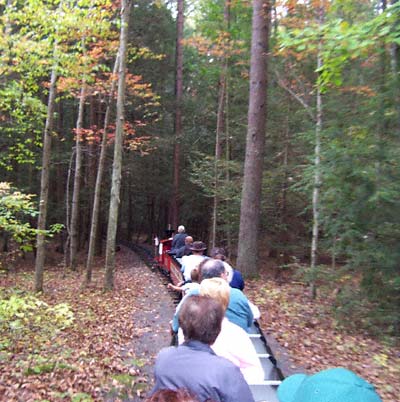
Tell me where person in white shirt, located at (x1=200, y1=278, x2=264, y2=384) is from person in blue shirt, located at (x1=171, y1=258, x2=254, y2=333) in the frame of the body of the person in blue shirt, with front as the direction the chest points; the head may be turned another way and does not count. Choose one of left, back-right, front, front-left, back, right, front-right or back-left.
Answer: back

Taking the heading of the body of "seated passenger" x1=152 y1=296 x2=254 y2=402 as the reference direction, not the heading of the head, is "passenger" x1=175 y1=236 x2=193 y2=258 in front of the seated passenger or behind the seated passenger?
in front

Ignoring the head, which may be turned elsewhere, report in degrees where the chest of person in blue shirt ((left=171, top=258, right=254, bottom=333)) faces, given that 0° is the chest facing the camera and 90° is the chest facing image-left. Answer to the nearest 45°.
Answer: approximately 180°

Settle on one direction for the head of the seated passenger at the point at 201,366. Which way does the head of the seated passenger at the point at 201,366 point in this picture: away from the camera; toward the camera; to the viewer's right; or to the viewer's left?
away from the camera

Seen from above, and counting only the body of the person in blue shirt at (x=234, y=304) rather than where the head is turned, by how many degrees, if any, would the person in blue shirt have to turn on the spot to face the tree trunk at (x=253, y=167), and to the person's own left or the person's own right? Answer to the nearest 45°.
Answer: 0° — they already face it

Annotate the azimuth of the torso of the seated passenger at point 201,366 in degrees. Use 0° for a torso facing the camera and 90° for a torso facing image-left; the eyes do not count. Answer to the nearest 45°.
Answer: approximately 180°

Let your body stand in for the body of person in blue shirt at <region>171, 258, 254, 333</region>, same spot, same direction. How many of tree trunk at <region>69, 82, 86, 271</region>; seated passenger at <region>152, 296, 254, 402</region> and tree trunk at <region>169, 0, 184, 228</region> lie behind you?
1

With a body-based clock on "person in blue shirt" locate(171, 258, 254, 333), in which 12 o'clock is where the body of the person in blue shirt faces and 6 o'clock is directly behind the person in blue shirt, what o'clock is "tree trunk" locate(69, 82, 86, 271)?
The tree trunk is roughly at 11 o'clock from the person in blue shirt.

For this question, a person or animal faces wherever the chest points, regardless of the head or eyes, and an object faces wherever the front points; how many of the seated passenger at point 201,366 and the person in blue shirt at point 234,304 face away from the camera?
2

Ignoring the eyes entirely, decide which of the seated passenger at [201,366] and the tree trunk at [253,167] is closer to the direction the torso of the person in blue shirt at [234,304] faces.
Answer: the tree trunk

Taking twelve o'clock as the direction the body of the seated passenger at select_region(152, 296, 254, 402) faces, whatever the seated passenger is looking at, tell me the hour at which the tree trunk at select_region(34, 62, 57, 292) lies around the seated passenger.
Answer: The tree trunk is roughly at 11 o'clock from the seated passenger.
